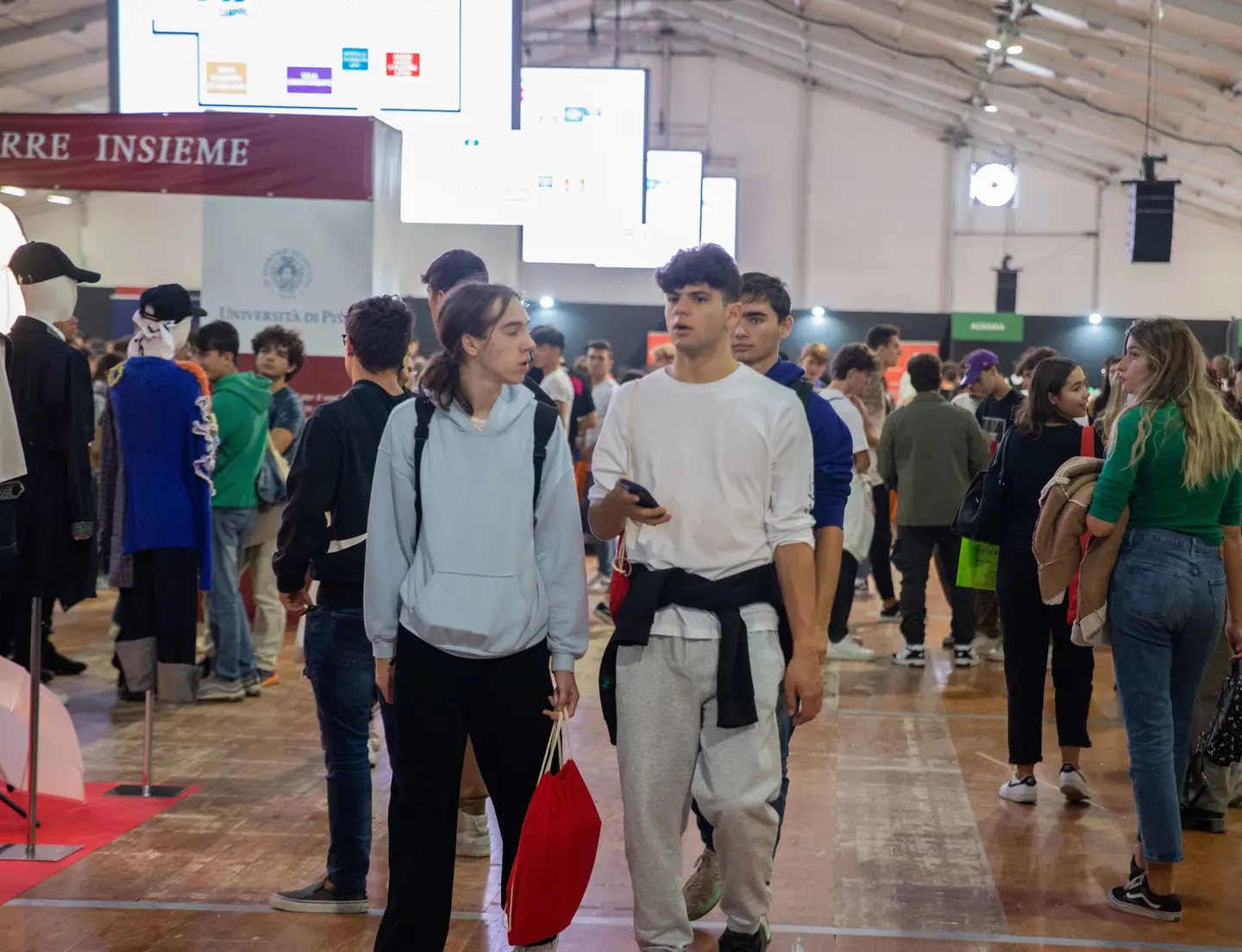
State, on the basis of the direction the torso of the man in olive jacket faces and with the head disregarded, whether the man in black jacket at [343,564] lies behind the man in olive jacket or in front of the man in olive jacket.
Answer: behind

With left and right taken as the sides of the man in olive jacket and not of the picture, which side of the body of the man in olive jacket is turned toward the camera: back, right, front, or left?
back

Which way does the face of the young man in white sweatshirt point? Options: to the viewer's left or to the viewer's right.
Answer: to the viewer's left

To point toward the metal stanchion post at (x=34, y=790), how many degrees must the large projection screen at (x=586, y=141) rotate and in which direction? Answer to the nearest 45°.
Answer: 0° — it already faces it

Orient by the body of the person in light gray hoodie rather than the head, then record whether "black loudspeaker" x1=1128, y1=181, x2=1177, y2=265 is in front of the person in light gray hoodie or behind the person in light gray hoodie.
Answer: behind

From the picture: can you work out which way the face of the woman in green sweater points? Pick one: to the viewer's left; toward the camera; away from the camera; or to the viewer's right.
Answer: to the viewer's left
